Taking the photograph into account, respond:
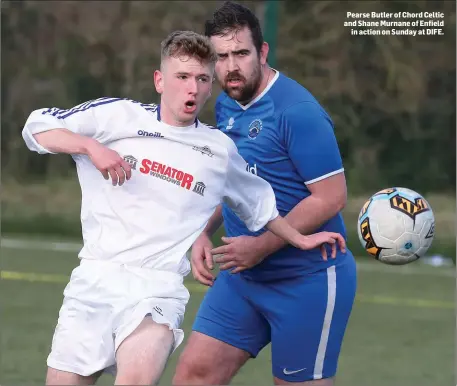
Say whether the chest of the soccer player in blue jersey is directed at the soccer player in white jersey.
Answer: yes

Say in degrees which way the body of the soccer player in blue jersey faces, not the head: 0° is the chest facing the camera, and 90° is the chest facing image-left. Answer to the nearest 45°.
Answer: approximately 45°

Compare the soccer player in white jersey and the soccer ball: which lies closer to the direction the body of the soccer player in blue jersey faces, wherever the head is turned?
the soccer player in white jersey
